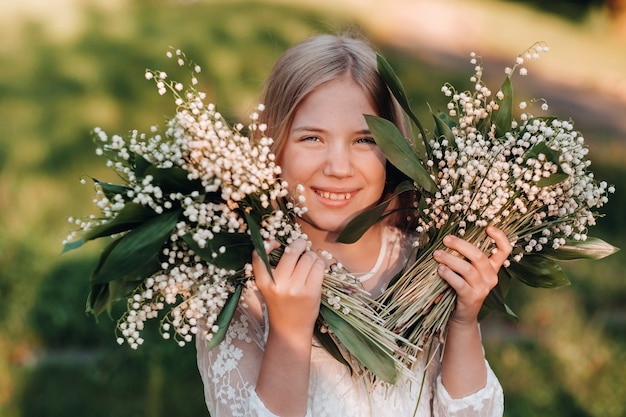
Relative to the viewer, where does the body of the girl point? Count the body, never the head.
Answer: toward the camera
